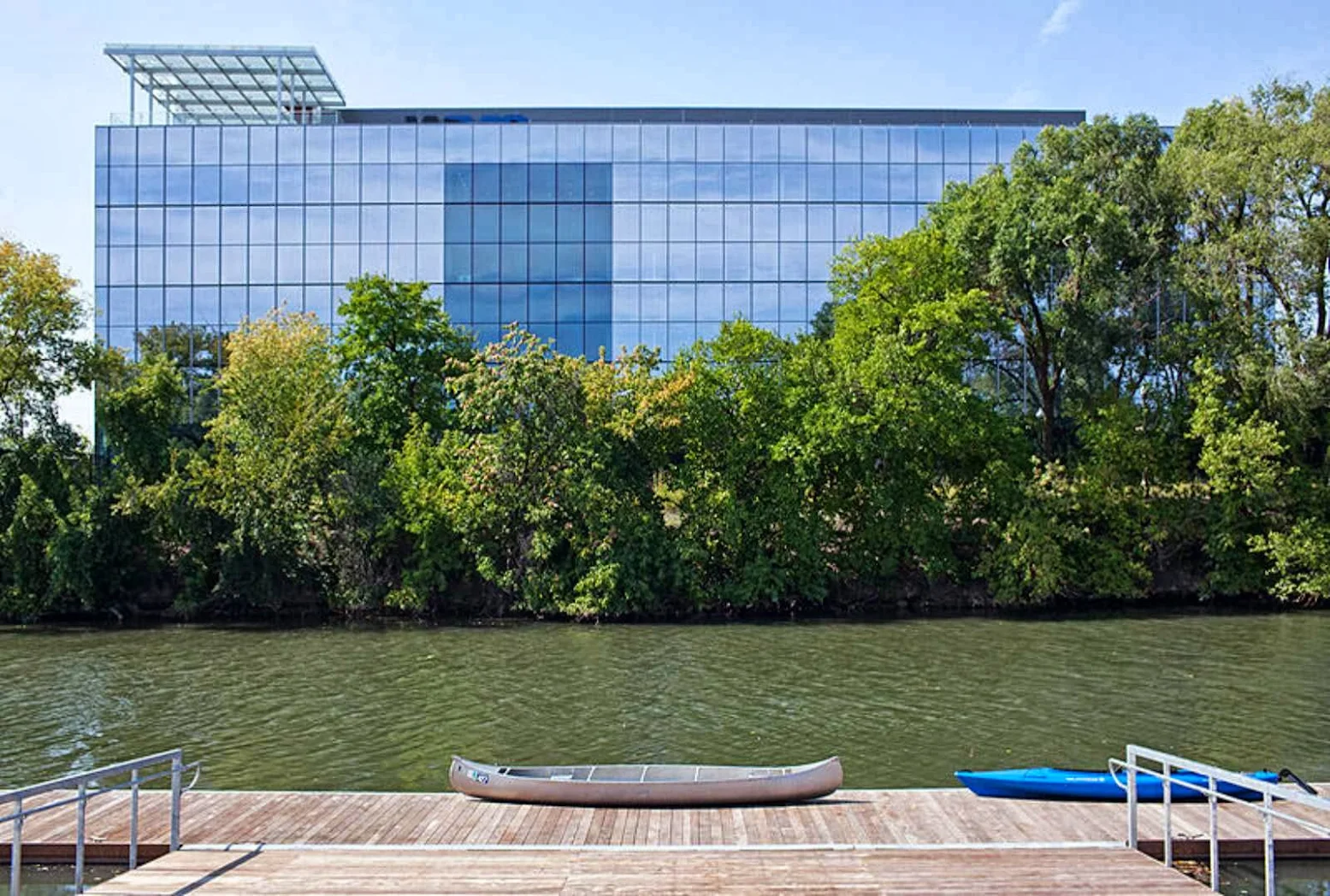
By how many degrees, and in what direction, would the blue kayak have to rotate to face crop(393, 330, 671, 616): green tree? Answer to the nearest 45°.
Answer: approximately 45° to its right

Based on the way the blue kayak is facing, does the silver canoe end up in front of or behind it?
in front

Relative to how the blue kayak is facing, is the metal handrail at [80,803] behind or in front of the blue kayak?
in front

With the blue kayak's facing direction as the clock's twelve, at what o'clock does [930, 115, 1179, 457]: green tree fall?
The green tree is roughly at 3 o'clock from the blue kayak.

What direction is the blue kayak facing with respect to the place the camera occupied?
facing to the left of the viewer

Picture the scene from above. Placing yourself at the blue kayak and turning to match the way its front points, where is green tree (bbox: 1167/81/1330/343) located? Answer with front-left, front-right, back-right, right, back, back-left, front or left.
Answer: right
